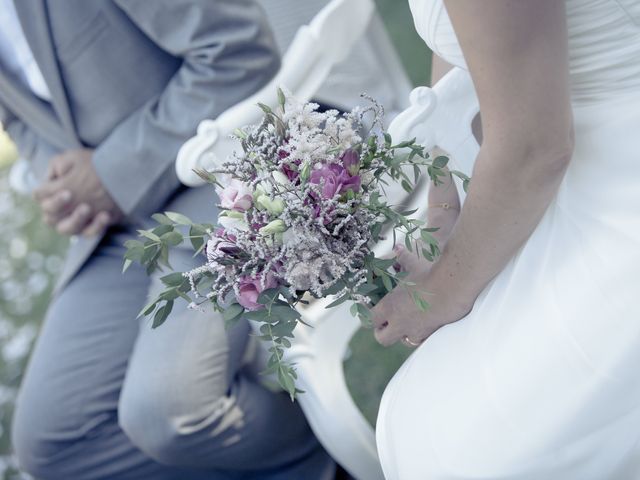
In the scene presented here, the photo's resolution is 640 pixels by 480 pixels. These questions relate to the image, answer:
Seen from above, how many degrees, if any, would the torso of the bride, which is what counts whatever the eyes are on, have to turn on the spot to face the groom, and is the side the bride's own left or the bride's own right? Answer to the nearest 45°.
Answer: approximately 45° to the bride's own right

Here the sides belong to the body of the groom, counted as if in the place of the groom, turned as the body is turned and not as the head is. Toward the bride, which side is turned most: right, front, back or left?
left

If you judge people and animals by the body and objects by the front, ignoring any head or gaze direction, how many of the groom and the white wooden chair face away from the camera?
0

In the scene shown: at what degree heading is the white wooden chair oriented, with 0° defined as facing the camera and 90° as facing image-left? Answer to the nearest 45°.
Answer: approximately 45°
